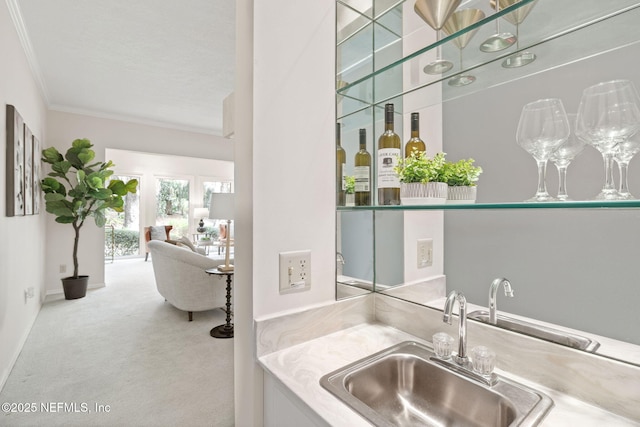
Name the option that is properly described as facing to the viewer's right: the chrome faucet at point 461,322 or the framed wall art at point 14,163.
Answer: the framed wall art

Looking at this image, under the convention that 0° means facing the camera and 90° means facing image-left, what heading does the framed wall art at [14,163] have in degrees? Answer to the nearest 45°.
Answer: approximately 270°

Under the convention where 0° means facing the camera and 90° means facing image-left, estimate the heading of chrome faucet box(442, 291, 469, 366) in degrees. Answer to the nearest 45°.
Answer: approximately 45°

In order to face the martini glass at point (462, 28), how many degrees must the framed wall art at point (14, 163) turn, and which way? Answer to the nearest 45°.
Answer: approximately 90° to its right

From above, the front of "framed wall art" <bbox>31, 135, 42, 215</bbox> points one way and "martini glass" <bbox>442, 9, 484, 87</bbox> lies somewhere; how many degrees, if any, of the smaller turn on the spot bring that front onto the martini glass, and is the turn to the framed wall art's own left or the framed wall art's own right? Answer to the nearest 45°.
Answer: approximately 90° to the framed wall art's own right

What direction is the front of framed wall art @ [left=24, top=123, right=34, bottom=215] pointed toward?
to the viewer's right

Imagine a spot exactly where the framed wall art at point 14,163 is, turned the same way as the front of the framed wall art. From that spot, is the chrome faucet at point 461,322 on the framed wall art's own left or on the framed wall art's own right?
on the framed wall art's own right

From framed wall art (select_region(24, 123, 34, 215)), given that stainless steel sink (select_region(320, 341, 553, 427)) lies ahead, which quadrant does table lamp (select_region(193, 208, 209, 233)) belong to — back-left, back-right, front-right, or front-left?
back-left

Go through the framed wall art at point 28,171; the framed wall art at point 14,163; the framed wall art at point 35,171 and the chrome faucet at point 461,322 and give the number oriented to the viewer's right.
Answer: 3

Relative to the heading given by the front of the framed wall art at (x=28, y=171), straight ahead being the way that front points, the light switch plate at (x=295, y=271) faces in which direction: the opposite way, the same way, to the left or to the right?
to the right

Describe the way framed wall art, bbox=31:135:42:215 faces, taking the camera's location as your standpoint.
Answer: facing to the right of the viewer
